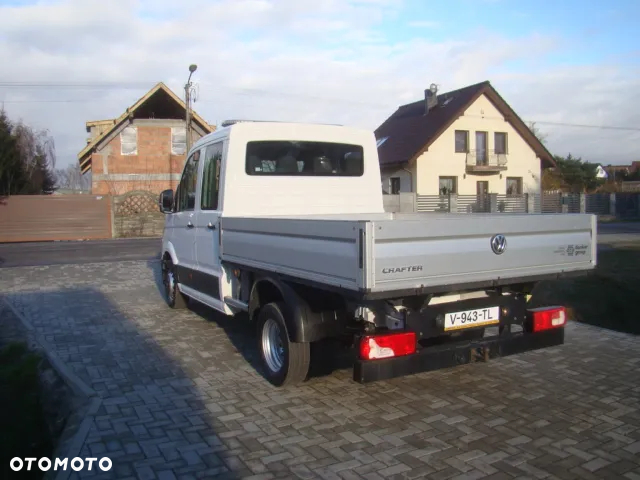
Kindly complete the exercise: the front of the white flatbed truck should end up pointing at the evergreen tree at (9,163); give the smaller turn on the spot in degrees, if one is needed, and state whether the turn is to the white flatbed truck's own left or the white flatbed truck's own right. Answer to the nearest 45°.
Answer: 0° — it already faces it

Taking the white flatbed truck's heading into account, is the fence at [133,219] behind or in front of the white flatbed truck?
in front

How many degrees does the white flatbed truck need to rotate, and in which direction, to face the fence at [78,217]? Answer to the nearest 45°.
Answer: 0° — it already faces it

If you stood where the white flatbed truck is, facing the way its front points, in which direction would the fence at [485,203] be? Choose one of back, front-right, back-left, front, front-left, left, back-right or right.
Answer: front-right

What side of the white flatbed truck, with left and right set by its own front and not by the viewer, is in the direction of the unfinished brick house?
front

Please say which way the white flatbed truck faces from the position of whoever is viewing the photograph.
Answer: facing away from the viewer and to the left of the viewer
